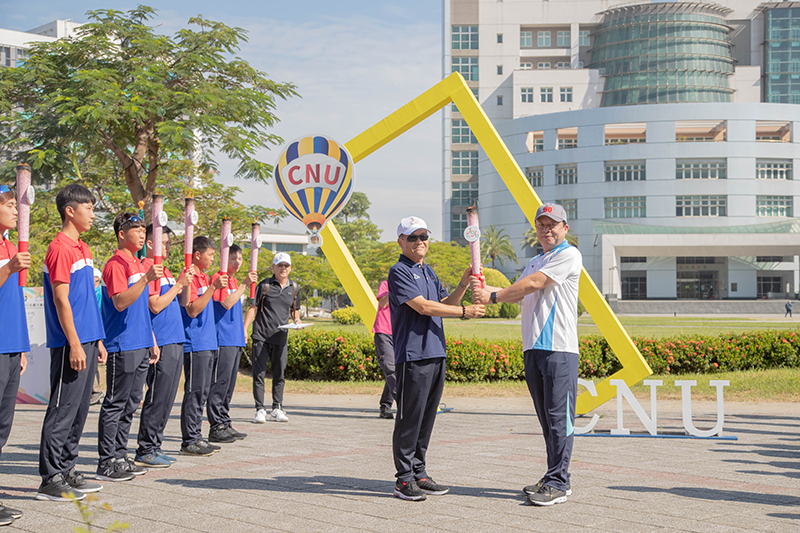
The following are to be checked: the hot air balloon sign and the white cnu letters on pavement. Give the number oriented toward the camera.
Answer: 2

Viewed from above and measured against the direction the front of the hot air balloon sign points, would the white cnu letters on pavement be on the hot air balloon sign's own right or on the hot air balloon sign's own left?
on the hot air balloon sign's own left

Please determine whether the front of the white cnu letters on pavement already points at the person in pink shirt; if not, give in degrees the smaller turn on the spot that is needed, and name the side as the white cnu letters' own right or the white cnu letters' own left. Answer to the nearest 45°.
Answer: approximately 90° to the white cnu letters' own right

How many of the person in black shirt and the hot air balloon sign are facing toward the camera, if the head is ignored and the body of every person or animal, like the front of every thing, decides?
2

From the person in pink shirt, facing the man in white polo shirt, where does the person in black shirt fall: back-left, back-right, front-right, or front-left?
back-right

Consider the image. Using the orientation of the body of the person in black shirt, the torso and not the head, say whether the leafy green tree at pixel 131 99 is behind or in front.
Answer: behind

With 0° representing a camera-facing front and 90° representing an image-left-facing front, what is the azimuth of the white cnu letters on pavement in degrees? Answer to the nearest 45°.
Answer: approximately 0°

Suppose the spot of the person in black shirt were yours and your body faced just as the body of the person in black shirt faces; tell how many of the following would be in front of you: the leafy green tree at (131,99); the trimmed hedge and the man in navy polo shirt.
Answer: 1
